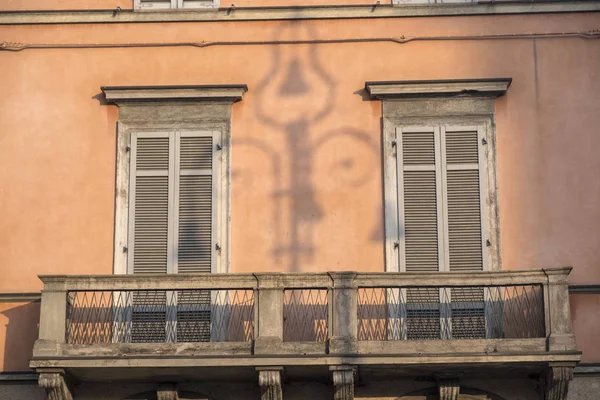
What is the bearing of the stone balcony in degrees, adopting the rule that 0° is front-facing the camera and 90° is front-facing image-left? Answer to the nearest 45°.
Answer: approximately 0°
